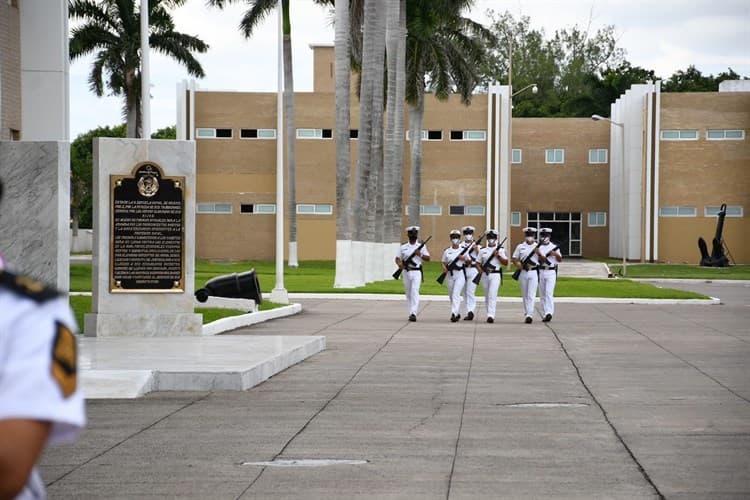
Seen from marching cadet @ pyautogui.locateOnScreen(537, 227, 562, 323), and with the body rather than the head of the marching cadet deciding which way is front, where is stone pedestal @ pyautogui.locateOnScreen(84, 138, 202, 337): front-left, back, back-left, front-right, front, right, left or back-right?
front-right

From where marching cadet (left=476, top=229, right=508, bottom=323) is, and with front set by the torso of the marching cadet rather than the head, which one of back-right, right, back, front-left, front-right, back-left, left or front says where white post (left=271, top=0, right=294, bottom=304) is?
back-right

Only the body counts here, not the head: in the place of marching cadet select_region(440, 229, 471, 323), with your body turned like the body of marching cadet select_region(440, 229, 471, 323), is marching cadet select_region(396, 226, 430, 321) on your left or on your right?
on your right

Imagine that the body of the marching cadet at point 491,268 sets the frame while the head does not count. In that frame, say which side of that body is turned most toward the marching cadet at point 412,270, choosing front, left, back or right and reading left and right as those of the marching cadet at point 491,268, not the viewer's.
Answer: right
